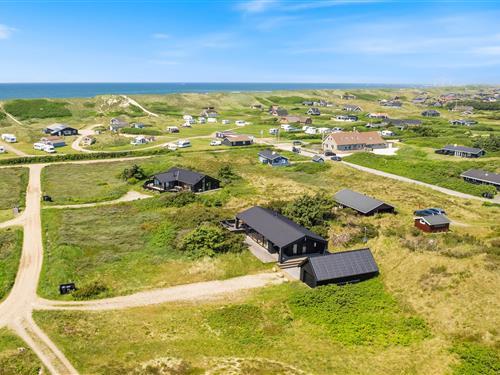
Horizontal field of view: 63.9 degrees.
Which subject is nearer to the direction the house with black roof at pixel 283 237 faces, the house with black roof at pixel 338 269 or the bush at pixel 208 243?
the bush

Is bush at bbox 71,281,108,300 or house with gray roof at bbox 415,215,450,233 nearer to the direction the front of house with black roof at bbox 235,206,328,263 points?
the bush

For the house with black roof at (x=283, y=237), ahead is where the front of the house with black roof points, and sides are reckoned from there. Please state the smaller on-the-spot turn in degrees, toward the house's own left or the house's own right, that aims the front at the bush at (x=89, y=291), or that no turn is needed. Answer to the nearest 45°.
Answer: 0° — it already faces it

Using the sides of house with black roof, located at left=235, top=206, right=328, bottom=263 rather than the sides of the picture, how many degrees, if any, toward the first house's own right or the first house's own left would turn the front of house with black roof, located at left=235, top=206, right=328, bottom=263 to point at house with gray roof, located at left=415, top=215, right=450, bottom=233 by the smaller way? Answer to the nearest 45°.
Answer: approximately 135° to the first house's own left

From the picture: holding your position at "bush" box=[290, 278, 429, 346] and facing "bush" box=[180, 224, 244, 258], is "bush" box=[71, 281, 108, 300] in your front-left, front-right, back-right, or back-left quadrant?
front-left

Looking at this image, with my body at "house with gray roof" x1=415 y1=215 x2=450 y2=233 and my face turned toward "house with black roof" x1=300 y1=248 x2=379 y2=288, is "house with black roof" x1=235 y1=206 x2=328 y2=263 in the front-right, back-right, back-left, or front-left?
front-right

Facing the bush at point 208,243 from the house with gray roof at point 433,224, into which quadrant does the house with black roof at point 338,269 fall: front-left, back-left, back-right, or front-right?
front-left

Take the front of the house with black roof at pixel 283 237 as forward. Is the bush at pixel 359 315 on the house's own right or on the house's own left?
on the house's own left
